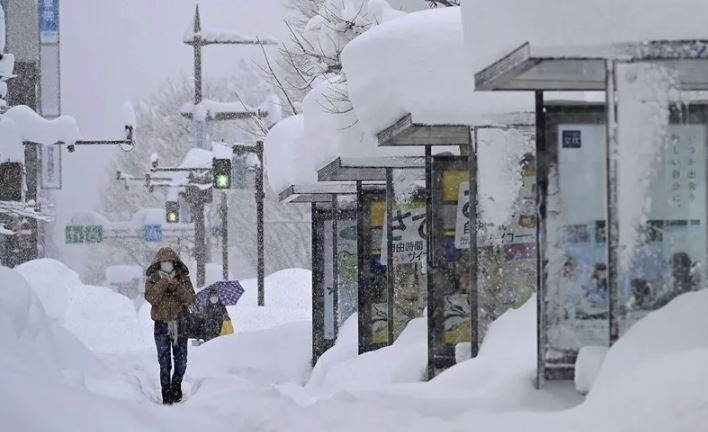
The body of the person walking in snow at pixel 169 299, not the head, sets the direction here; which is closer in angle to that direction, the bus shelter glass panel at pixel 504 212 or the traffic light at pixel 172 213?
the bus shelter glass panel

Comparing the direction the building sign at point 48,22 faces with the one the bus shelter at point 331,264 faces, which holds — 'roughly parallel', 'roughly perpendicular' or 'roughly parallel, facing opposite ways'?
roughly perpendicular

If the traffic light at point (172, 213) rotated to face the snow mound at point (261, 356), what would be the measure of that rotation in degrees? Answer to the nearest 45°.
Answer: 0° — it already faces it

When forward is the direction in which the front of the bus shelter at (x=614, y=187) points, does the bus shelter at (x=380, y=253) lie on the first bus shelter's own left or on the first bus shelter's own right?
on the first bus shelter's own right

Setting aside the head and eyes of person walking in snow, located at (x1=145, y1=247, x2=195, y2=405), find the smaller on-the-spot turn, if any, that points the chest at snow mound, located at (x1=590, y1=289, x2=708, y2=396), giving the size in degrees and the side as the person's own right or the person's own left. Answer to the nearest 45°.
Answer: approximately 45° to the person's own left

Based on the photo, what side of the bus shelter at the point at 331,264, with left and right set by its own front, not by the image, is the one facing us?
left
